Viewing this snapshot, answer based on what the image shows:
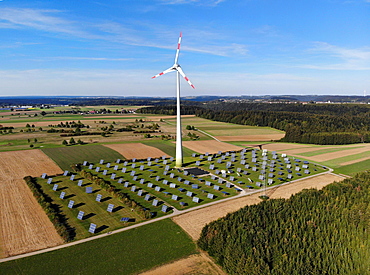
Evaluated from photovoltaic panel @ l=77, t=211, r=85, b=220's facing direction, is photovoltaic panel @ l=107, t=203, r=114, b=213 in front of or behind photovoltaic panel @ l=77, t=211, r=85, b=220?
behind

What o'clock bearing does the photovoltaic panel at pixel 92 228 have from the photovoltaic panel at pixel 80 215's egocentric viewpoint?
the photovoltaic panel at pixel 92 228 is roughly at 10 o'clock from the photovoltaic panel at pixel 80 215.

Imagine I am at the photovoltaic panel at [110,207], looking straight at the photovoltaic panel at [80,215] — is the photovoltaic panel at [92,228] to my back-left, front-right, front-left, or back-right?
front-left

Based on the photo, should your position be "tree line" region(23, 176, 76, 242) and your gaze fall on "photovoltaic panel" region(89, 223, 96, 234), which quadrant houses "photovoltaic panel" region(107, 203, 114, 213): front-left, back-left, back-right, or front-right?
front-left

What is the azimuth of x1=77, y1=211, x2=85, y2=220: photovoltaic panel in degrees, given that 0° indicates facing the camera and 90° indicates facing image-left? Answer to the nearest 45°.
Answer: approximately 45°
